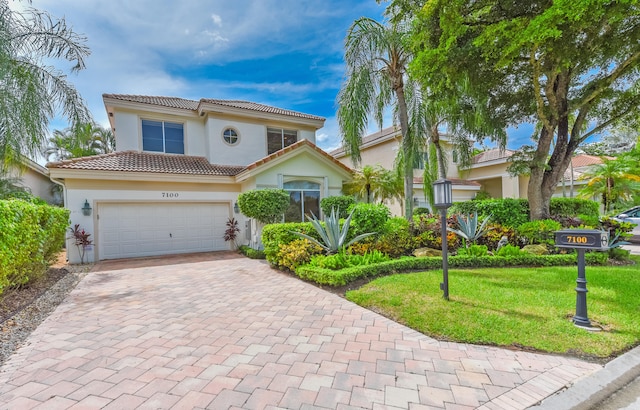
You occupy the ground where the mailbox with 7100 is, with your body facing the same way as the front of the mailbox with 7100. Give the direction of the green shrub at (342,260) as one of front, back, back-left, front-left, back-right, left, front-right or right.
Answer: back

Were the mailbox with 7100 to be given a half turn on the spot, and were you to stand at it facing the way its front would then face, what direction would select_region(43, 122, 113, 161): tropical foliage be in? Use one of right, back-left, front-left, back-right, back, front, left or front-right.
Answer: front

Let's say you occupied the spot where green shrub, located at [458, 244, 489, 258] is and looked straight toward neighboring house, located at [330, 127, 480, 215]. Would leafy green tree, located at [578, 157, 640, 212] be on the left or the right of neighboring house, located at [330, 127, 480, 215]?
right

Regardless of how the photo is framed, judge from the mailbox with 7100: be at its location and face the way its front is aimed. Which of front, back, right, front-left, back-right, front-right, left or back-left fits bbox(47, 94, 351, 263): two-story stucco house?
back
